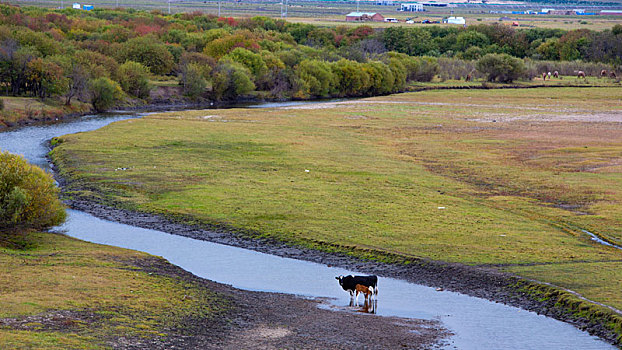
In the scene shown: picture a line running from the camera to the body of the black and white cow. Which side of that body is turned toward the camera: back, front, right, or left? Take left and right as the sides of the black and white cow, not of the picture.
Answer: left

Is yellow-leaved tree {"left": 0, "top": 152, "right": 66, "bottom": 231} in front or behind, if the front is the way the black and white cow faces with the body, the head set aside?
in front
